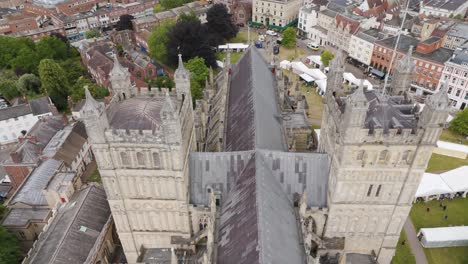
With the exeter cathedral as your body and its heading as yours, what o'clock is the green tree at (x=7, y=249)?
The green tree is roughly at 9 o'clock from the exeter cathedral.

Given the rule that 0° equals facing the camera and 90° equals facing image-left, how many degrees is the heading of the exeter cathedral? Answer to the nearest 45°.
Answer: approximately 180°
